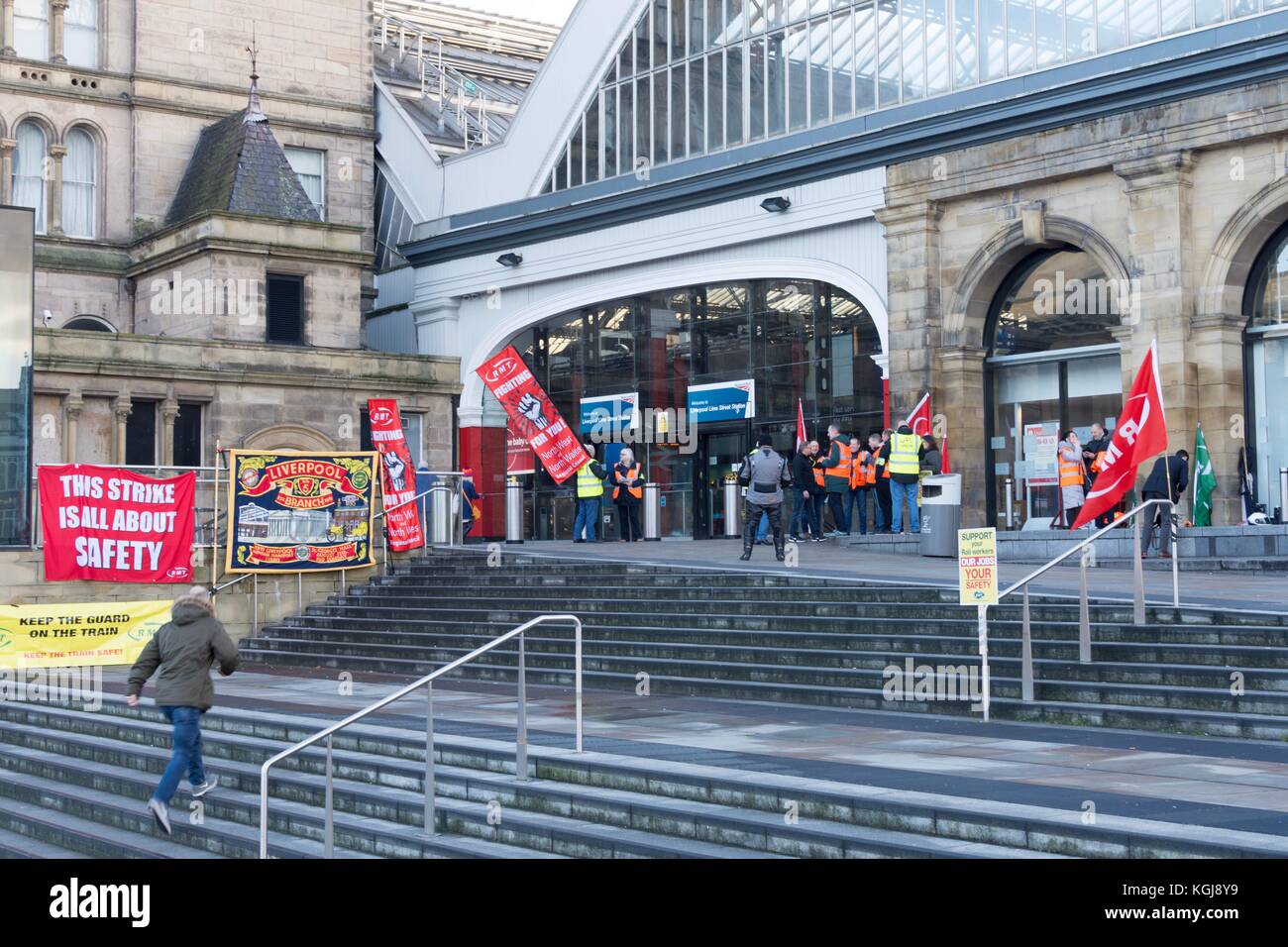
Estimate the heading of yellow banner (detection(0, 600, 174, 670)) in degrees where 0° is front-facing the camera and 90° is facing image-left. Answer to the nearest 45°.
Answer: approximately 0°

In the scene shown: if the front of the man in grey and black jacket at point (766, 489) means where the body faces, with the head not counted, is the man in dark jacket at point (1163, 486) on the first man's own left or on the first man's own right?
on the first man's own right

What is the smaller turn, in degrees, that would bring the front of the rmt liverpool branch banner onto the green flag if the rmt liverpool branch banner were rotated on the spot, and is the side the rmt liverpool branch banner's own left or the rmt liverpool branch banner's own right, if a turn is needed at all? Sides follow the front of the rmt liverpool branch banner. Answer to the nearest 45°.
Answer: approximately 90° to the rmt liverpool branch banner's own left

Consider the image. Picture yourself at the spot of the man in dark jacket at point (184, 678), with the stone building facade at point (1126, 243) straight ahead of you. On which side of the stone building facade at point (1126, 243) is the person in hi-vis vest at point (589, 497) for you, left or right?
left

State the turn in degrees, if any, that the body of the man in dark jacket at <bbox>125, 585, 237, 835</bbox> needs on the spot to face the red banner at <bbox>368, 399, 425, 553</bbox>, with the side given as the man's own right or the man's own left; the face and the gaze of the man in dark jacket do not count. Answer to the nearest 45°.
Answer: approximately 45° to the man's own left

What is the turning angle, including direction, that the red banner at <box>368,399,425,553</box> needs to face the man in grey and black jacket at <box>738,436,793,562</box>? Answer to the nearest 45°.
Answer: approximately 45° to its left

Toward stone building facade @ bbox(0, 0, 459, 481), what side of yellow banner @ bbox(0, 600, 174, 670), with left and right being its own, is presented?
back

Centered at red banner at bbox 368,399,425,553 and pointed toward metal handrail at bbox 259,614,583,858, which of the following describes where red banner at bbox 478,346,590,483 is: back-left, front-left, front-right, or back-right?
back-left
